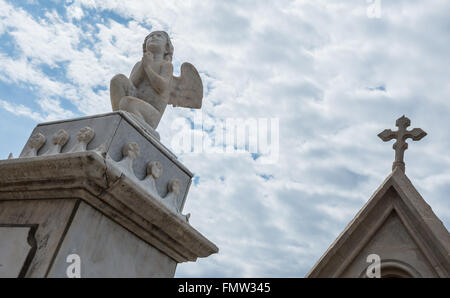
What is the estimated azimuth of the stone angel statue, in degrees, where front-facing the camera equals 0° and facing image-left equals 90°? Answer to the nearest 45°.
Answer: approximately 45°
